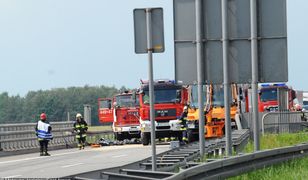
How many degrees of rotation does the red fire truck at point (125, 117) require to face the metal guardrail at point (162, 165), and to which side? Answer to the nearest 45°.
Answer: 0° — it already faces it

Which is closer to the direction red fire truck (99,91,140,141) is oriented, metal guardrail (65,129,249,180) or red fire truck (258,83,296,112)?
the metal guardrail

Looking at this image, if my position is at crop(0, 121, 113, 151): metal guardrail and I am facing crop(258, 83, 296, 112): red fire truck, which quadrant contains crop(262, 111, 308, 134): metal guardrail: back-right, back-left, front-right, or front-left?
front-right

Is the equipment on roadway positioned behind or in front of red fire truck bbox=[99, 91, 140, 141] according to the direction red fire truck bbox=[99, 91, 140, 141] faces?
in front

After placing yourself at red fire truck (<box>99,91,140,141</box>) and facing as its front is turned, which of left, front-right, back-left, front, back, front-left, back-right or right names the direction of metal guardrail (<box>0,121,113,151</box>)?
front-right

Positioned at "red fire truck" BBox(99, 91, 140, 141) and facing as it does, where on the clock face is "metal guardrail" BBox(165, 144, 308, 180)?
The metal guardrail is roughly at 12 o'clock from the red fire truck.

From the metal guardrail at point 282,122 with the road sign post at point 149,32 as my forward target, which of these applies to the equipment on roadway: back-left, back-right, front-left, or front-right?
front-right

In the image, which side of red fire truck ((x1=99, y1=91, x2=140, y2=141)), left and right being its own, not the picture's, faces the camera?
front

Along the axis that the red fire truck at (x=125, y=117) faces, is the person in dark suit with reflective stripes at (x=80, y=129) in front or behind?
in front

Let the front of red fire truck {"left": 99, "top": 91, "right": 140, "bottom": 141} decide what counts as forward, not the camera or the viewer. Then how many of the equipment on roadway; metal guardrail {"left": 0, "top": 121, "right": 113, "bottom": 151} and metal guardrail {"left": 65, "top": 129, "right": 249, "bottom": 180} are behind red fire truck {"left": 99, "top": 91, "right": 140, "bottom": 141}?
0

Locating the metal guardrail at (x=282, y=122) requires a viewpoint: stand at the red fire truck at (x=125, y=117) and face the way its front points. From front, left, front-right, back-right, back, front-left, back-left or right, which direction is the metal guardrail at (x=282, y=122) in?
front-left

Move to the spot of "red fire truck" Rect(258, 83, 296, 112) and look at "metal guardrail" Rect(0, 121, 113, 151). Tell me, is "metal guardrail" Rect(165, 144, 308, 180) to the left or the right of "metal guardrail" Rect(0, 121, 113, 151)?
left

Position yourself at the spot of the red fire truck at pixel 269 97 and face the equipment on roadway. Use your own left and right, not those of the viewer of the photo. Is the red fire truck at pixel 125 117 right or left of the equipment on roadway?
right
